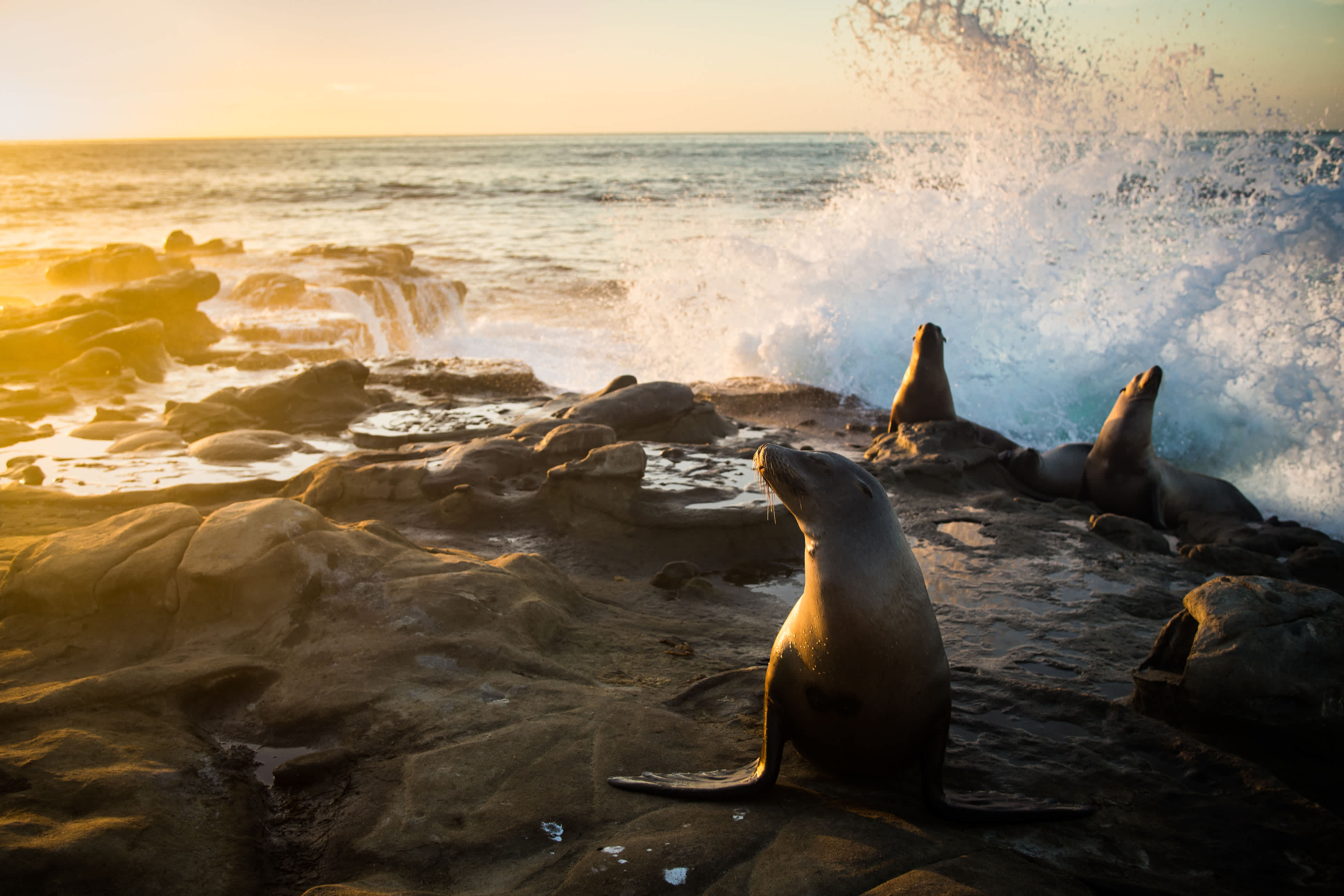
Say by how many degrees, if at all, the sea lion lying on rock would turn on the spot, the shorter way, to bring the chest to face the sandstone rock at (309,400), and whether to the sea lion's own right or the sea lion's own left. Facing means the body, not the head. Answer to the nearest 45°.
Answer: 0° — it already faces it

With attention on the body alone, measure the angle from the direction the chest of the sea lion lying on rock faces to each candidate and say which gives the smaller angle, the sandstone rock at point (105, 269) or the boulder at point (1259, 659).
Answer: the sandstone rock

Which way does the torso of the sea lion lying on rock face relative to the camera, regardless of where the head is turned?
to the viewer's left

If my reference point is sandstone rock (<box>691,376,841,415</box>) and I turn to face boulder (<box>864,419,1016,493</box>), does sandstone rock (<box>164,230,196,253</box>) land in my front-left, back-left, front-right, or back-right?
back-right
